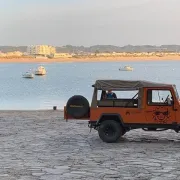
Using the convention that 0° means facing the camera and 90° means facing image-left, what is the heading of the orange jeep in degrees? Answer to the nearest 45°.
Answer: approximately 270°
